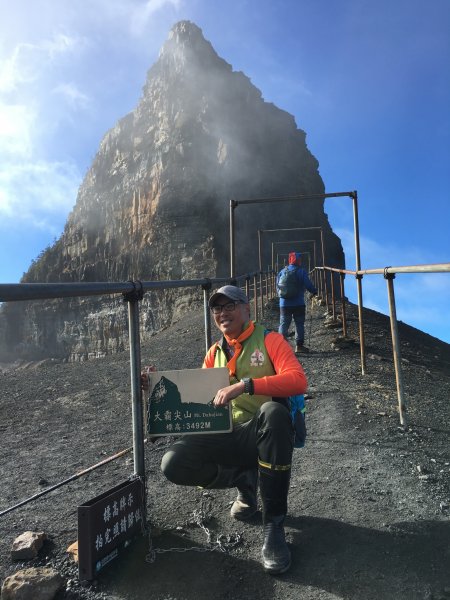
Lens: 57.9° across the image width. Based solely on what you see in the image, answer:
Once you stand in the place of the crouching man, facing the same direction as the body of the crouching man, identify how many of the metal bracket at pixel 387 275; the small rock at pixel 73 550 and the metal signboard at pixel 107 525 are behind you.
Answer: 1

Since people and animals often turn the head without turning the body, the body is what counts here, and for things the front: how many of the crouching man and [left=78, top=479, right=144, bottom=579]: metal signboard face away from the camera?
0

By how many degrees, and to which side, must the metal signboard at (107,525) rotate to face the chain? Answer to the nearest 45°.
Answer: approximately 45° to its left

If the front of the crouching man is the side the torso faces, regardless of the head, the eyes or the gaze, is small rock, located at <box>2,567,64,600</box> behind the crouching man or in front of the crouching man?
in front

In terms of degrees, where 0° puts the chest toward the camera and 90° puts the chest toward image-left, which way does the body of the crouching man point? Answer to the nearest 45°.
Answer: approximately 45°

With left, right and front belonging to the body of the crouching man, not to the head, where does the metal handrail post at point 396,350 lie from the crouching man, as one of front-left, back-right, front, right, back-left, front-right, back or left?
back

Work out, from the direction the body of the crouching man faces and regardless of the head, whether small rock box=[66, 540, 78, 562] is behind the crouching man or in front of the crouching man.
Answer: in front

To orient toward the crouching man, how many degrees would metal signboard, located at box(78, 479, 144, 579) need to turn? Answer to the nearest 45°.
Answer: approximately 45° to its left
